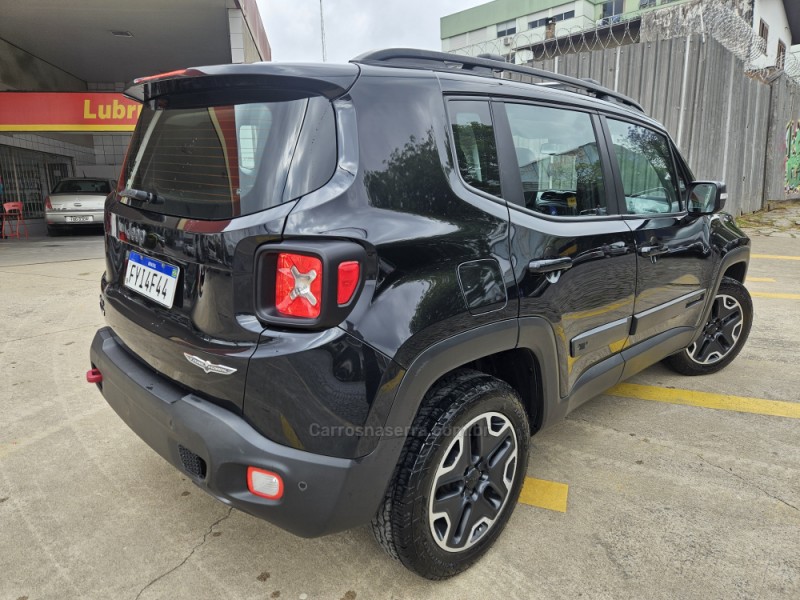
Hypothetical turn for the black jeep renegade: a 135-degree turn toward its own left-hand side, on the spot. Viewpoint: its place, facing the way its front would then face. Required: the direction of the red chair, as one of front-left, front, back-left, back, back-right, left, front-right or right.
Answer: front-right

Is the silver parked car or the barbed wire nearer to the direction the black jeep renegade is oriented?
the barbed wire

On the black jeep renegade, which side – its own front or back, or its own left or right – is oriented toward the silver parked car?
left

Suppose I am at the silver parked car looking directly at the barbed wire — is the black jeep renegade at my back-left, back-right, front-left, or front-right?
front-right

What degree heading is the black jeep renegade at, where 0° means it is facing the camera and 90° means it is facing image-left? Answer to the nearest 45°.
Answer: approximately 225°

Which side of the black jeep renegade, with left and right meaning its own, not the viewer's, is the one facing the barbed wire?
front
